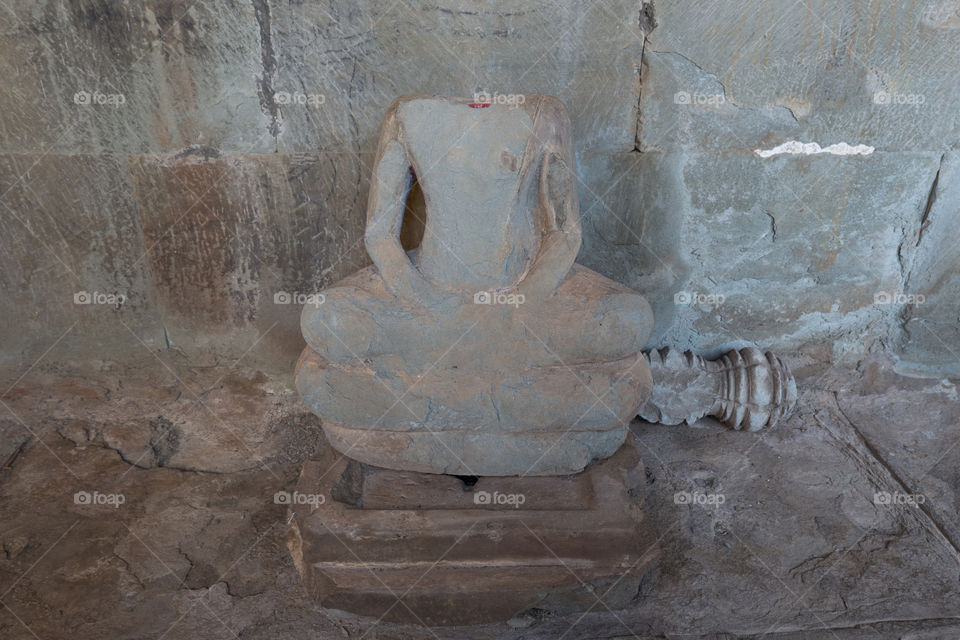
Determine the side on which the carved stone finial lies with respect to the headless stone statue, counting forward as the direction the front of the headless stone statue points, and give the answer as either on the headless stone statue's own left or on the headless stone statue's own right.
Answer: on the headless stone statue's own left

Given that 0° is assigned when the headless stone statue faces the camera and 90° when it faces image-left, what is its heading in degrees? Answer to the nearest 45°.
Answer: approximately 0°
